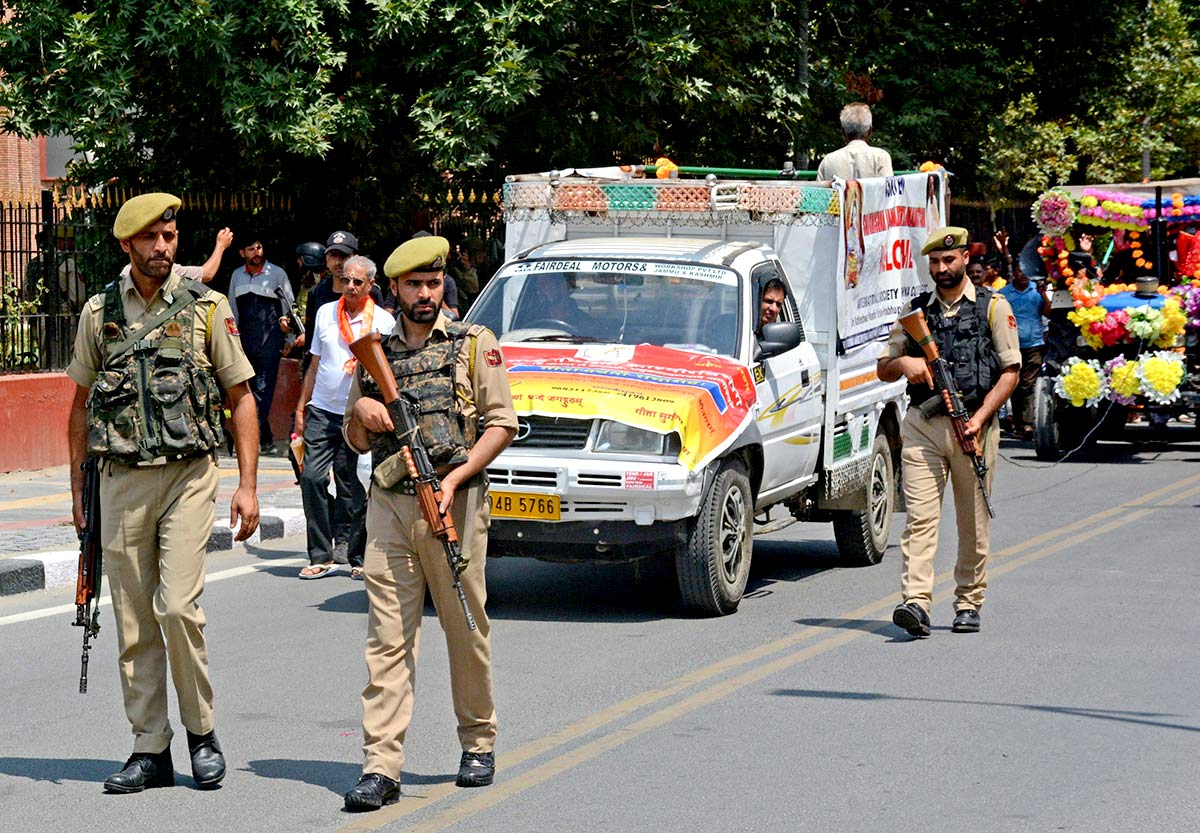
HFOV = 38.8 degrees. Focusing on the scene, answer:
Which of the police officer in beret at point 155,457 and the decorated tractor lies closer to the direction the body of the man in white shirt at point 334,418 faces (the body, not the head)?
the police officer in beret

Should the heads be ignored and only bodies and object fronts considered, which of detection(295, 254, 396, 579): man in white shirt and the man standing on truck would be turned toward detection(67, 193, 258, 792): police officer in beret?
the man in white shirt

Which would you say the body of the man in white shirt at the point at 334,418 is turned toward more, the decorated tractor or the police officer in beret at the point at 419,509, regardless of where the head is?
the police officer in beret

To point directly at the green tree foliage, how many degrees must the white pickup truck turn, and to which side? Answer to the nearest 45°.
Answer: approximately 135° to its right

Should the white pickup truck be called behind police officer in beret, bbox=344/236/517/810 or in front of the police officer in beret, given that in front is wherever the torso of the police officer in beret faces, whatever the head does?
behind

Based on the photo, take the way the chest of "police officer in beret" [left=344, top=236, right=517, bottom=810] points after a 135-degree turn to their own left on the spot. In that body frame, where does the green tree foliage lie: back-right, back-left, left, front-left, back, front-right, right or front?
left

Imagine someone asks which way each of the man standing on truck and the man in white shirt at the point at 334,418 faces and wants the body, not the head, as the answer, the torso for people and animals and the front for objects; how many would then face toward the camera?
1

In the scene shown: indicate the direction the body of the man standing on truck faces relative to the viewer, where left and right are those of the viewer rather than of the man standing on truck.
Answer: facing away from the viewer

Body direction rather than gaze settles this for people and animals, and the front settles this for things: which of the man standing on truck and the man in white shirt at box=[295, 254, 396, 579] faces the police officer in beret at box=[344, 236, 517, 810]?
the man in white shirt

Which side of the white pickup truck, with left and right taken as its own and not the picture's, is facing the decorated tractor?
back

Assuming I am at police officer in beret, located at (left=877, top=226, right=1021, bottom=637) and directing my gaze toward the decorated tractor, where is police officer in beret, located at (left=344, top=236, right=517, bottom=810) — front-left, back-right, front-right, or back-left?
back-left

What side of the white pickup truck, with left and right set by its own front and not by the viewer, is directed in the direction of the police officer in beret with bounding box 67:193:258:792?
front

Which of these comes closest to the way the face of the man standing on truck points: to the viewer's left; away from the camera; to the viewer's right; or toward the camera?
away from the camera

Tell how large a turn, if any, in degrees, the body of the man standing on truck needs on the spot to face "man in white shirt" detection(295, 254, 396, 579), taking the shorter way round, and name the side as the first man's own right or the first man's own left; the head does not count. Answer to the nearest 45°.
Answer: approximately 135° to the first man's own left

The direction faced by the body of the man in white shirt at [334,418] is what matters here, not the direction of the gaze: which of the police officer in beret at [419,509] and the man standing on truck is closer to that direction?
the police officer in beret
